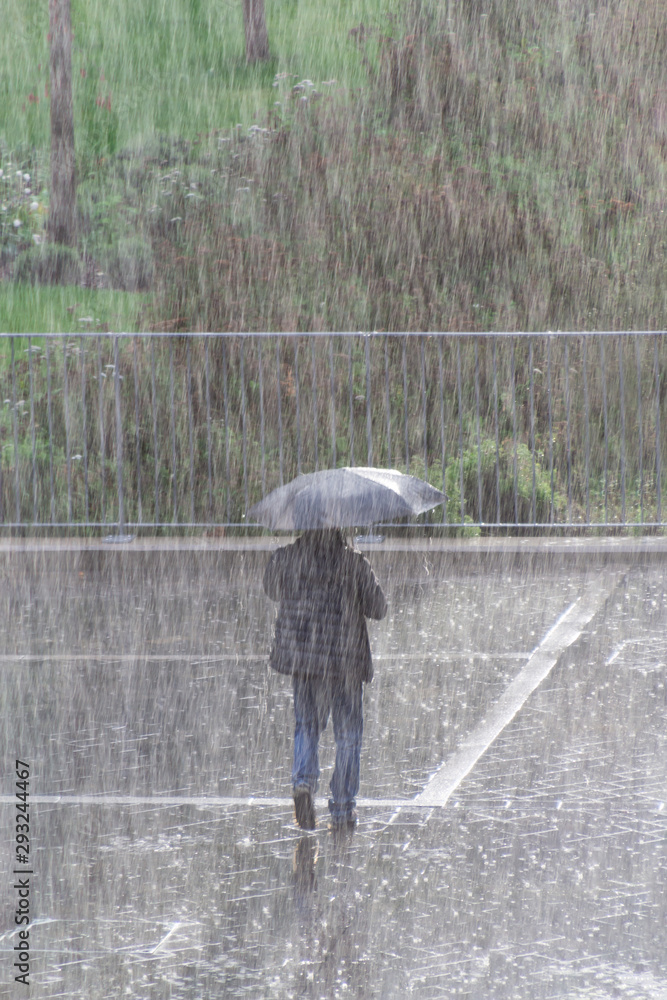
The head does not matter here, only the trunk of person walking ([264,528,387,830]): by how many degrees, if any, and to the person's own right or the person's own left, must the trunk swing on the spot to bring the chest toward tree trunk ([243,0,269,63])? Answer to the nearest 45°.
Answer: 0° — they already face it

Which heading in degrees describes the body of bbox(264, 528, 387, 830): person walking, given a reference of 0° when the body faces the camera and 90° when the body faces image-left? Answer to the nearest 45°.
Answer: approximately 180°
